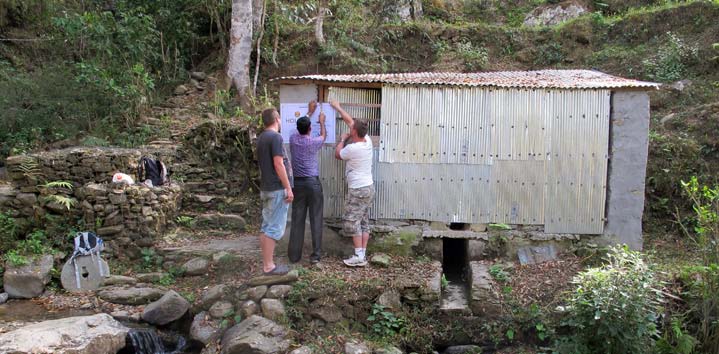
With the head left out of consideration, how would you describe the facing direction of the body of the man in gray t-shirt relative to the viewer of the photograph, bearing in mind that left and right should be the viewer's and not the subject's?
facing away from the viewer and to the right of the viewer

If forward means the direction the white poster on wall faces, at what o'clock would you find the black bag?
The black bag is roughly at 4 o'clock from the white poster on wall.

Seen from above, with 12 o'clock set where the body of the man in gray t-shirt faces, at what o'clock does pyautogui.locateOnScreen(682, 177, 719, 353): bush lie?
The bush is roughly at 2 o'clock from the man in gray t-shirt.

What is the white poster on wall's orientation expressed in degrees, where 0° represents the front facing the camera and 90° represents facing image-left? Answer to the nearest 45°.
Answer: approximately 0°

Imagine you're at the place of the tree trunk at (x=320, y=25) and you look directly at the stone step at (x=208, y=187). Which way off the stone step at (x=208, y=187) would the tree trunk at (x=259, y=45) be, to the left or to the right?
right

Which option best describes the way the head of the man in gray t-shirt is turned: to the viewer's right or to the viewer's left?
to the viewer's right

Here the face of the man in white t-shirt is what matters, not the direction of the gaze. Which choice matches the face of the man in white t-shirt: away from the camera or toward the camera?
away from the camera

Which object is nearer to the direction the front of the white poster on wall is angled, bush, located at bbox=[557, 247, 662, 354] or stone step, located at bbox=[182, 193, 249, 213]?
the bush

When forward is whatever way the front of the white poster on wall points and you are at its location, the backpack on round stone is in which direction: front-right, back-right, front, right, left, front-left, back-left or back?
right

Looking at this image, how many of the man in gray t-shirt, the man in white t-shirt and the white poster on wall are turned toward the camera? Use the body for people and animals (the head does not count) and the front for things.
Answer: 1

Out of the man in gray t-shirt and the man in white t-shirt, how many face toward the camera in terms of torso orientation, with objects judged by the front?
0

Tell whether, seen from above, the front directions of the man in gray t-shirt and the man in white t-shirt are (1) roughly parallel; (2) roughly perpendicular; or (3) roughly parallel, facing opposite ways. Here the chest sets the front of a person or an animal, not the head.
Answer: roughly perpendicular

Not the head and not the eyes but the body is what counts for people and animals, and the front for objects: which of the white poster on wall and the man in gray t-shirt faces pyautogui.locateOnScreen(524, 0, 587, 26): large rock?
the man in gray t-shirt

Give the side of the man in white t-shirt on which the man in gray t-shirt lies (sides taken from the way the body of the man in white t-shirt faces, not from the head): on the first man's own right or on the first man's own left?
on the first man's own left

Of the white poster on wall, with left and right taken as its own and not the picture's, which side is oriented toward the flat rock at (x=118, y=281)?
right
